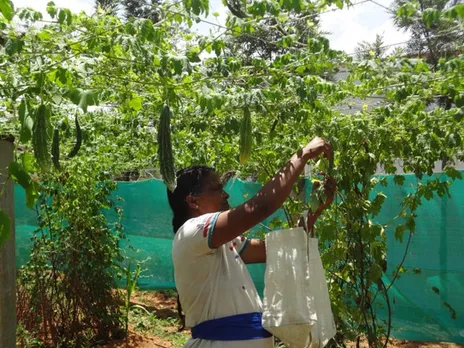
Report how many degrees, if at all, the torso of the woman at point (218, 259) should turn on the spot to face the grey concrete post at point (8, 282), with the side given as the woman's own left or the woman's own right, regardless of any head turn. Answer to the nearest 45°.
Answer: approximately 135° to the woman's own left

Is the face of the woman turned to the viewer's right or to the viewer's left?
to the viewer's right

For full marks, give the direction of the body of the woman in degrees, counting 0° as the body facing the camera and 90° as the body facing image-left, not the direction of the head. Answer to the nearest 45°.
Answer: approximately 270°
